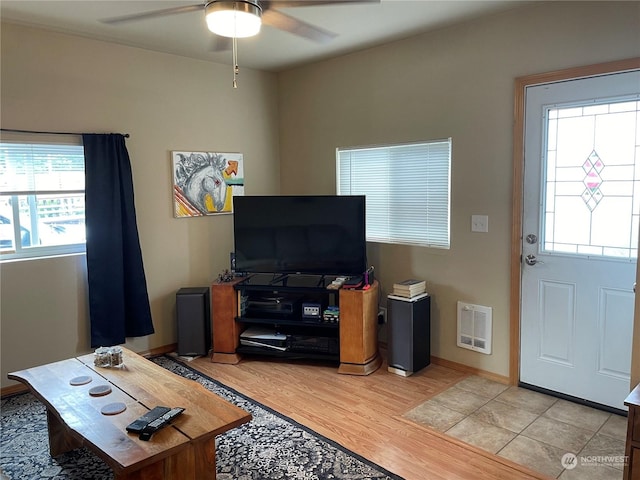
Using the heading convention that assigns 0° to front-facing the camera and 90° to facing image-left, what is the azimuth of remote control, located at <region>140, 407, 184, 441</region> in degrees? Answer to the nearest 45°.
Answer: approximately 225°

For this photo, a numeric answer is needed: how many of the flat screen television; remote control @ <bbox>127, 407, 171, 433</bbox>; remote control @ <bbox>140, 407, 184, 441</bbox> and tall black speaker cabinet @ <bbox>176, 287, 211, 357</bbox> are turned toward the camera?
2

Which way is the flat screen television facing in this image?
toward the camera

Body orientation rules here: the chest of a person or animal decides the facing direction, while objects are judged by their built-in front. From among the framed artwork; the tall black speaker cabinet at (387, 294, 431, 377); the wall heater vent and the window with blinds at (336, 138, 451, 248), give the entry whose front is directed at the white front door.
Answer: the framed artwork

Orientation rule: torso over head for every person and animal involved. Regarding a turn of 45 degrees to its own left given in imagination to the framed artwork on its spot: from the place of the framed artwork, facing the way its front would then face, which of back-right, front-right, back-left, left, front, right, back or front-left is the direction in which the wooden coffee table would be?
right

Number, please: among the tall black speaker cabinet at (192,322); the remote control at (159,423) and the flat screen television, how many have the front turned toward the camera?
2

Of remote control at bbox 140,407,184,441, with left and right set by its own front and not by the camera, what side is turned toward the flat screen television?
front

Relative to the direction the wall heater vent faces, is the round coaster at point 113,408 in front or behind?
in front

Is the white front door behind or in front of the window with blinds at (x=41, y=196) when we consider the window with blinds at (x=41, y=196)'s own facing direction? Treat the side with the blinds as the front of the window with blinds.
in front

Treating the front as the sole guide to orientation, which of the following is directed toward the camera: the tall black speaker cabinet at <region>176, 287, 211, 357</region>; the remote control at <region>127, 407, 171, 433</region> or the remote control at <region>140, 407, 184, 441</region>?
the tall black speaker cabinet

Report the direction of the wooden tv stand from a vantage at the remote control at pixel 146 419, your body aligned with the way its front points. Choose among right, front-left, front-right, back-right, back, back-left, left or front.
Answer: front

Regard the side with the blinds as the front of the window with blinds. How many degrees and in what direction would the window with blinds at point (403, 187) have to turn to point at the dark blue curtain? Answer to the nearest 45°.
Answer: approximately 45° to its right
